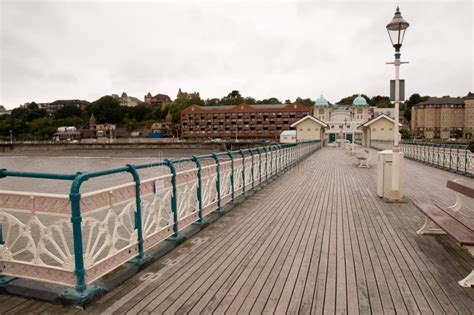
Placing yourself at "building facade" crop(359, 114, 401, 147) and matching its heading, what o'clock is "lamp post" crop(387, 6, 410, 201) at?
The lamp post is roughly at 12 o'clock from the building facade.

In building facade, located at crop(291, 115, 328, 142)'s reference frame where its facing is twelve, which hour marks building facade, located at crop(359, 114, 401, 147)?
building facade, located at crop(359, 114, 401, 147) is roughly at 9 o'clock from building facade, located at crop(291, 115, 328, 142).

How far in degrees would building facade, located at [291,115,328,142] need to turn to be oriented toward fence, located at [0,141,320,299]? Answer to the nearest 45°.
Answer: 0° — it already faces it

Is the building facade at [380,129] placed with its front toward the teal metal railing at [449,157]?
yes

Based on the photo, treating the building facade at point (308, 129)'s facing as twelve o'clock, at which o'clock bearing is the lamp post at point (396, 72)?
The lamp post is roughly at 12 o'clock from the building facade.

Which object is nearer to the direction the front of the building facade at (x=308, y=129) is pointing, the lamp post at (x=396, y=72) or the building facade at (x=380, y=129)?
the lamp post

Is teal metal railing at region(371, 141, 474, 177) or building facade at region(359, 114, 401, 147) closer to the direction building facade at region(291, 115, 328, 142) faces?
the teal metal railing

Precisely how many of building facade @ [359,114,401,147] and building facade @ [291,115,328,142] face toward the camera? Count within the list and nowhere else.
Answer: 2

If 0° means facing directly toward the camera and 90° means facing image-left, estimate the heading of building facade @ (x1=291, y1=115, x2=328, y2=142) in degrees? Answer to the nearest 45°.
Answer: approximately 0°

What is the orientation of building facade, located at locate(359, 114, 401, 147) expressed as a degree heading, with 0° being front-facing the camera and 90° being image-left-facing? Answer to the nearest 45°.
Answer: approximately 0°
